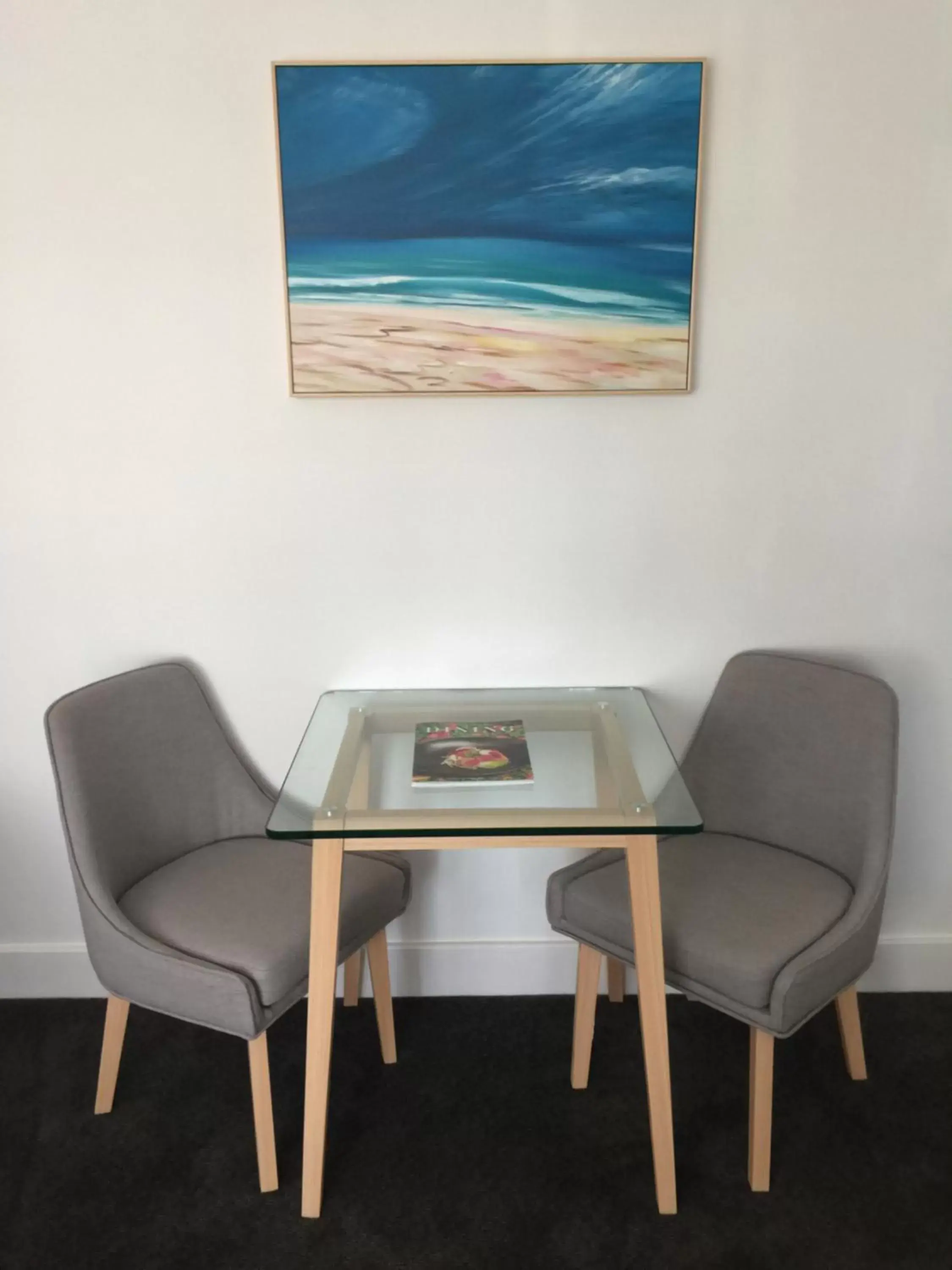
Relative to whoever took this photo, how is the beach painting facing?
facing the viewer

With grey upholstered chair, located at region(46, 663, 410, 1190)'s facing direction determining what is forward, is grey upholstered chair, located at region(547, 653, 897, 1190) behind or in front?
in front

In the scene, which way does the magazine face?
toward the camera

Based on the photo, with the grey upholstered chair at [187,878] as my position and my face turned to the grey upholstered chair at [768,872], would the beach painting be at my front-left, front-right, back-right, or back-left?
front-left

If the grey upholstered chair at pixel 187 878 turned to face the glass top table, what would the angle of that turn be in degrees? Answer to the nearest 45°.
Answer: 0° — it already faces it

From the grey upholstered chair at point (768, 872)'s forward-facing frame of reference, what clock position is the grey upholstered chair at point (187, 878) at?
the grey upholstered chair at point (187, 878) is roughly at 1 o'clock from the grey upholstered chair at point (768, 872).

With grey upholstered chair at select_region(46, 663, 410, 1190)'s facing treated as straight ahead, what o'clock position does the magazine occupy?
The magazine is roughly at 11 o'clock from the grey upholstered chair.

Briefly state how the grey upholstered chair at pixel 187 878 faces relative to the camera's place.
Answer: facing the viewer and to the right of the viewer
